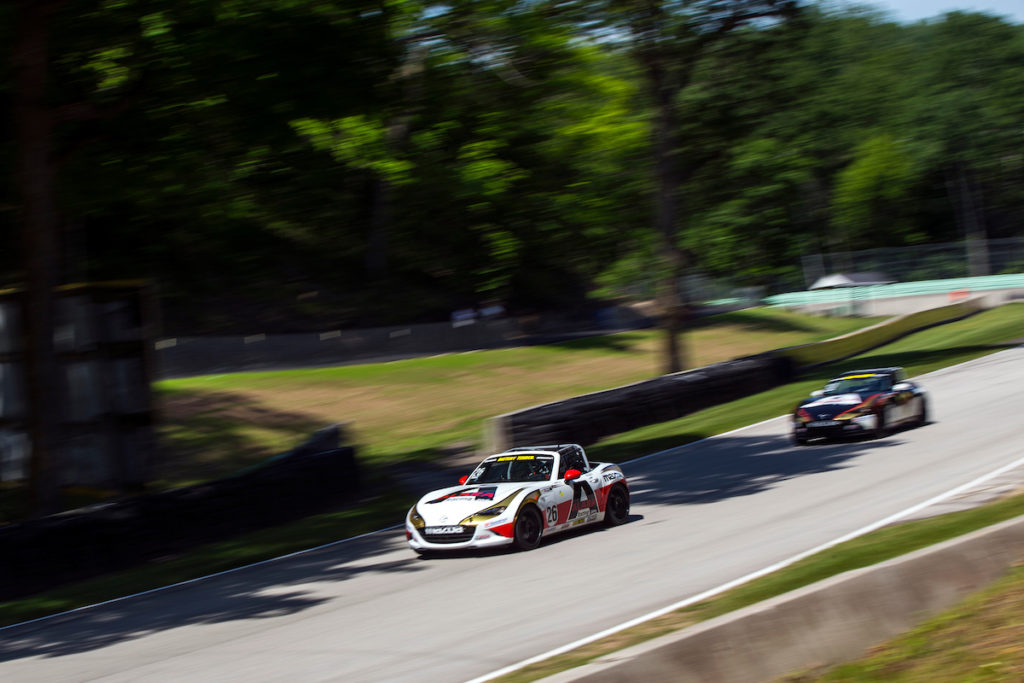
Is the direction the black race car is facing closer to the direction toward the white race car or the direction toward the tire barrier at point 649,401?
the white race car

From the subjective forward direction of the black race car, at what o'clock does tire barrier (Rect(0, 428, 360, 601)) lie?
The tire barrier is roughly at 12 o'clock from the black race car.

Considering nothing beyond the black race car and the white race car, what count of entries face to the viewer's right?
0

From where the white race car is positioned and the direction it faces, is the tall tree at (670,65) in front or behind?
behind

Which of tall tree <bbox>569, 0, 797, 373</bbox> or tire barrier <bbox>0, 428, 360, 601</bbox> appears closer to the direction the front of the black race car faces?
the tire barrier

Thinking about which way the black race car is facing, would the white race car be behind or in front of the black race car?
in front

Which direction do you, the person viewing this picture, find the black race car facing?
facing the viewer and to the left of the viewer

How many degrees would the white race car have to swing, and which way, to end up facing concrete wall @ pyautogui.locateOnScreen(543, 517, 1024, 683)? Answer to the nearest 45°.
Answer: approximately 45° to its left

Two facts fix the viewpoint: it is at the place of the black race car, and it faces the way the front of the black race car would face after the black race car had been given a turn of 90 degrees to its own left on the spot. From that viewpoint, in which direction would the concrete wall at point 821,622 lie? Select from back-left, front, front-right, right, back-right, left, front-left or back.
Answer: front-right
